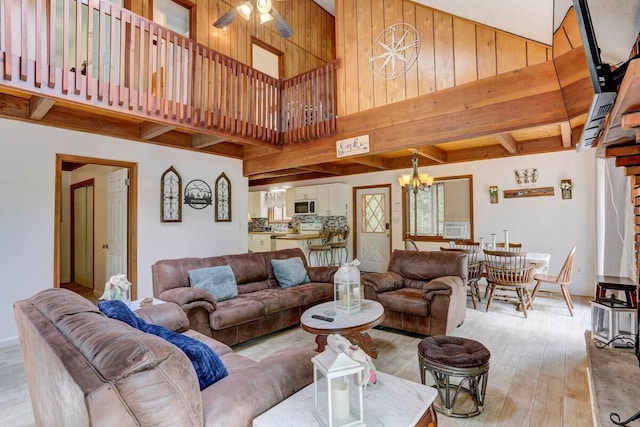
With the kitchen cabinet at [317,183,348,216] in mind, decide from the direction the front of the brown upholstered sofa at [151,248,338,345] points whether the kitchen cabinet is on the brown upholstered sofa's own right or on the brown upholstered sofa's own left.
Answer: on the brown upholstered sofa's own left

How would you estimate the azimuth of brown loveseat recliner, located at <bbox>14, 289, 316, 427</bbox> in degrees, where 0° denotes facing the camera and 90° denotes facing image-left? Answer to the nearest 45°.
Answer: approximately 225°

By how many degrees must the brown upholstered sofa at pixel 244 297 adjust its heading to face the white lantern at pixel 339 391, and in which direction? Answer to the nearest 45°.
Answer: approximately 45° to its right

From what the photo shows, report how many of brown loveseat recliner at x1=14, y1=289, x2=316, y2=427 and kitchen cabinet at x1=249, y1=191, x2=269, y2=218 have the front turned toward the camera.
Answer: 1

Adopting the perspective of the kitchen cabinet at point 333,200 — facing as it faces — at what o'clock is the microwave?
The microwave is roughly at 4 o'clock from the kitchen cabinet.

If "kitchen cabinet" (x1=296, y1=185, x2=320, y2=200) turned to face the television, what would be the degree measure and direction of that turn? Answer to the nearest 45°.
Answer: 0° — it already faces it

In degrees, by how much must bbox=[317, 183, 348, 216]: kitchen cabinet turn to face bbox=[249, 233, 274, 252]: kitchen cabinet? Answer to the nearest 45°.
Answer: approximately 90° to its right

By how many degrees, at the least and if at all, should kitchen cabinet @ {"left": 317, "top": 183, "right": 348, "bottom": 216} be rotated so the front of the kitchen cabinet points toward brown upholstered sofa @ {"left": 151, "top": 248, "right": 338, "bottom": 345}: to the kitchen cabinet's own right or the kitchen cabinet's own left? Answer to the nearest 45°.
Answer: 0° — it already faces it

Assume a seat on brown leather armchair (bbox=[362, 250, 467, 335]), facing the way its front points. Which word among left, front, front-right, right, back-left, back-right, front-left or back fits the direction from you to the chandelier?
back-right

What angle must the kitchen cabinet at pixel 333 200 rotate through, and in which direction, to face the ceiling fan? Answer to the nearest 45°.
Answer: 0° — it already faces it
